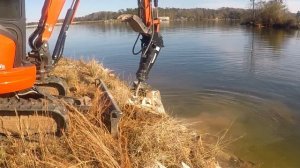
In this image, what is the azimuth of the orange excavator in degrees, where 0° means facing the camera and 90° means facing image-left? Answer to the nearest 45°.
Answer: approximately 270°

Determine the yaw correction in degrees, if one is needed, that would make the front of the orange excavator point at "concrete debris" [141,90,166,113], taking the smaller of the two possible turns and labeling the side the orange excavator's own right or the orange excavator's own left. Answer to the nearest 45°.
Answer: approximately 45° to the orange excavator's own left
